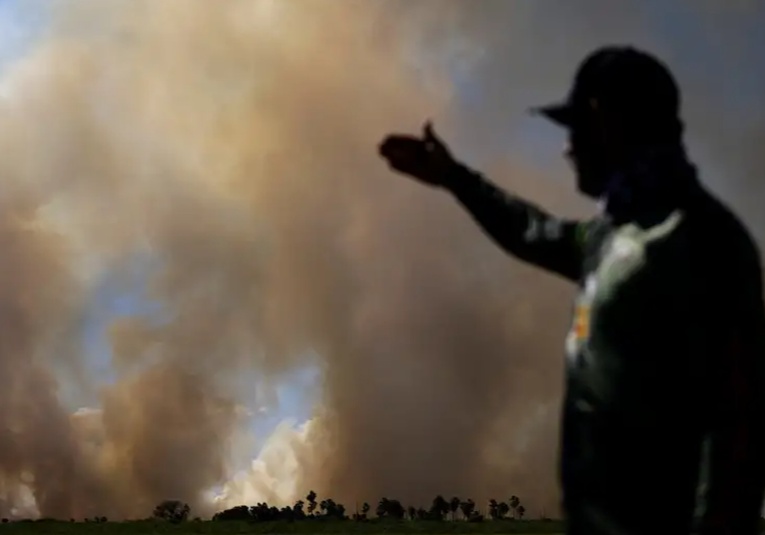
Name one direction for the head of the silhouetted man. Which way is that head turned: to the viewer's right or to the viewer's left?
to the viewer's left

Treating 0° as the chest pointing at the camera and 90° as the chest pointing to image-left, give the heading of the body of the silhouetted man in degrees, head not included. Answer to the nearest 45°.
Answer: approximately 45°
